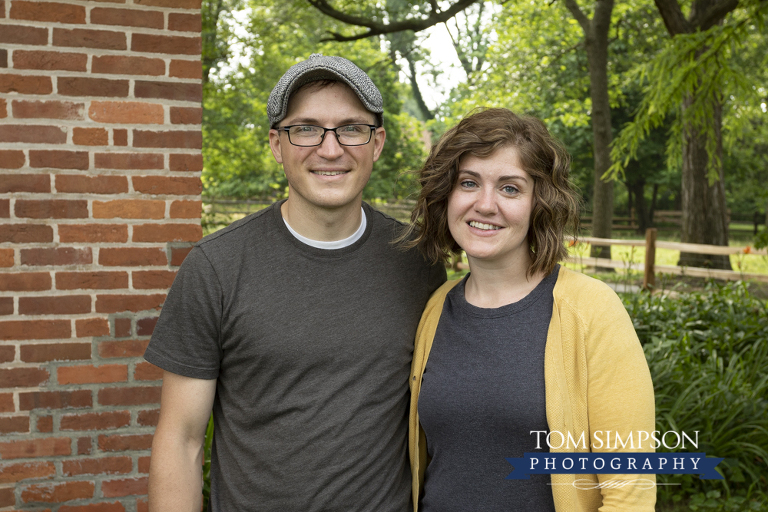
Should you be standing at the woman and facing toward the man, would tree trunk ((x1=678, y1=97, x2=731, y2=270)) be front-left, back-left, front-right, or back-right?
back-right

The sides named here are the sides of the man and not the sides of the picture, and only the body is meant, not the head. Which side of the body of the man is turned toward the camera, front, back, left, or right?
front

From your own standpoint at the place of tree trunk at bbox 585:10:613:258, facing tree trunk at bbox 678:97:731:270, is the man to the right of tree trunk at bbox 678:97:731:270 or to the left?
right

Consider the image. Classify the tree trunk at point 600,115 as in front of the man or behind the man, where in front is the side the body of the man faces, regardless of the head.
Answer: behind

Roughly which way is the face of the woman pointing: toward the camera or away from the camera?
toward the camera

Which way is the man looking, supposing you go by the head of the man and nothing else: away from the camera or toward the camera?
toward the camera

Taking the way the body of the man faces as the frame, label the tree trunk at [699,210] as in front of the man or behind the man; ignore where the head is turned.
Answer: behind
